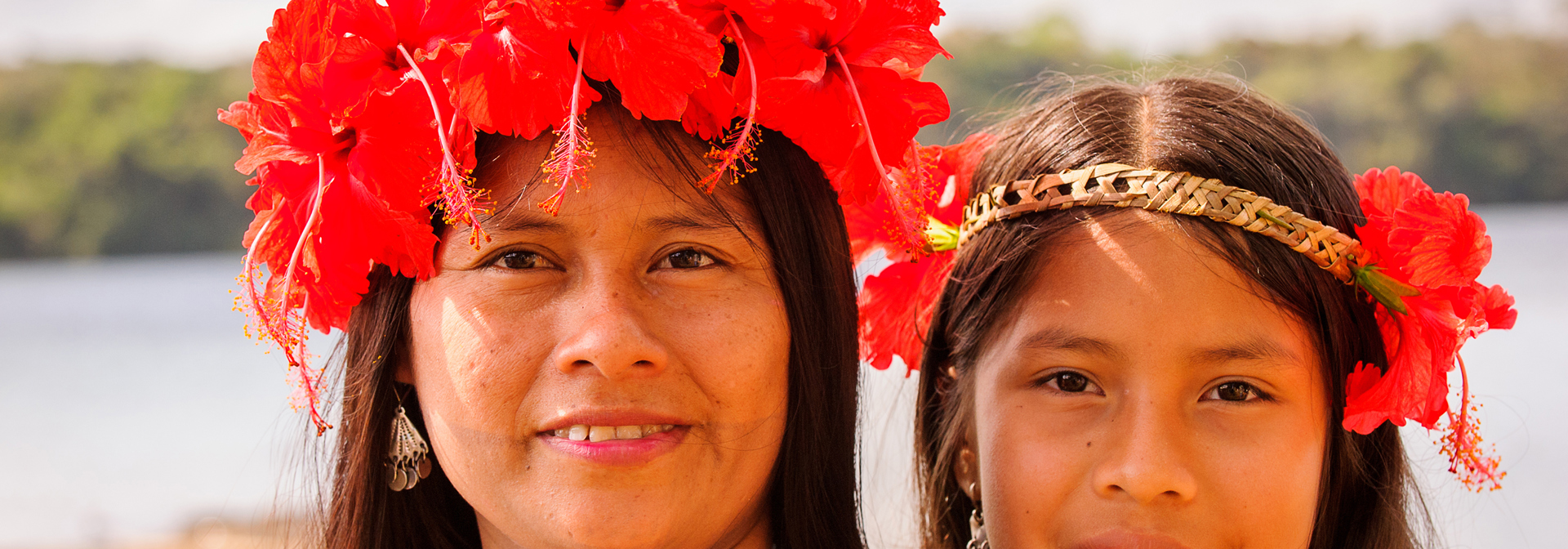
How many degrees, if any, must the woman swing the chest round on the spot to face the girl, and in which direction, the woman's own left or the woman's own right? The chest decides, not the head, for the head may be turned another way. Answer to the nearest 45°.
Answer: approximately 90° to the woman's own left

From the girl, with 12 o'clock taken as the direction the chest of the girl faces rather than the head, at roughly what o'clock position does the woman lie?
The woman is roughly at 2 o'clock from the girl.

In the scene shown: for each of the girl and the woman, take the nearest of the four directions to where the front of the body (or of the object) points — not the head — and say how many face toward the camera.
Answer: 2
